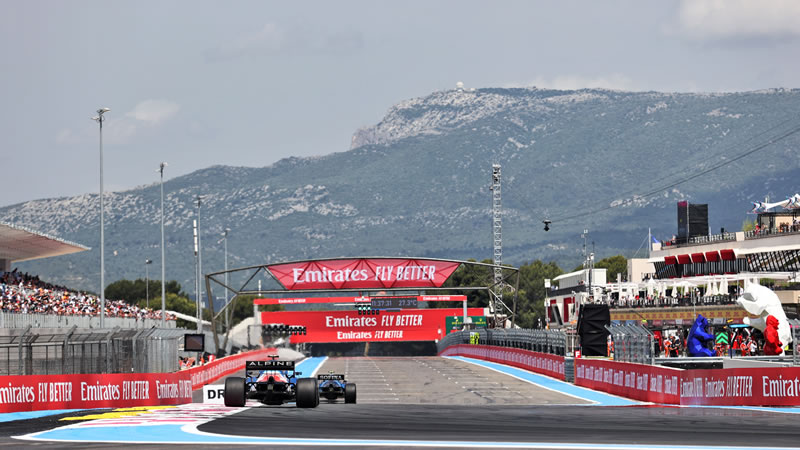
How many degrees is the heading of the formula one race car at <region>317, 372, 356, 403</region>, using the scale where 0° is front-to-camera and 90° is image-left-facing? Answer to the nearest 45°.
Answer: approximately 180°

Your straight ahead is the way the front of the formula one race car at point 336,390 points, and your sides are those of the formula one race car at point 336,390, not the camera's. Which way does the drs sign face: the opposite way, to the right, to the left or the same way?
the opposite way

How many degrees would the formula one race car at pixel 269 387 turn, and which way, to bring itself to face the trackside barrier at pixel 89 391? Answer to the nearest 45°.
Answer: approximately 45° to its left

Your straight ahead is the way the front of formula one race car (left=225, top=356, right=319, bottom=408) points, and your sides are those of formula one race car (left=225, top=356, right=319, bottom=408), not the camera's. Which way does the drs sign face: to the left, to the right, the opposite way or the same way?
the opposite way

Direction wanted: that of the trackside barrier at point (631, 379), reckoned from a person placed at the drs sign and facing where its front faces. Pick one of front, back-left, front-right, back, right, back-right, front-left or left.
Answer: left

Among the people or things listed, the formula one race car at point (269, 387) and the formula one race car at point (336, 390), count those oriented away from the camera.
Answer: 2

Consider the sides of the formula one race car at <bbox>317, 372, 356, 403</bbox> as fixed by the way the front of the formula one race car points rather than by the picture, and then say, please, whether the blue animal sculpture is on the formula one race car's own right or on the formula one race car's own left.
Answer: on the formula one race car's own right

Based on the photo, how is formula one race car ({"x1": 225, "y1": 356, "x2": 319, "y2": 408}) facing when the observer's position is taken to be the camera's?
facing away from the viewer

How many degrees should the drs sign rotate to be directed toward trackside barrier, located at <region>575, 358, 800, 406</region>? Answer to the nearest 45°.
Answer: approximately 45° to its left

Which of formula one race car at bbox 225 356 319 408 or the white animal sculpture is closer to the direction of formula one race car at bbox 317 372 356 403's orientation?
the white animal sculpture

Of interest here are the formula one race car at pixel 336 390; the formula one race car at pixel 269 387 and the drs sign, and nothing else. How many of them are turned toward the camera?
1

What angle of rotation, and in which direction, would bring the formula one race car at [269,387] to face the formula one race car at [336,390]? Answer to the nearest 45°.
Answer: approximately 45° to its right

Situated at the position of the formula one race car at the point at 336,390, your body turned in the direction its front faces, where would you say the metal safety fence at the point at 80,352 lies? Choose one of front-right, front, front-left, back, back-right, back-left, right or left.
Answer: left
